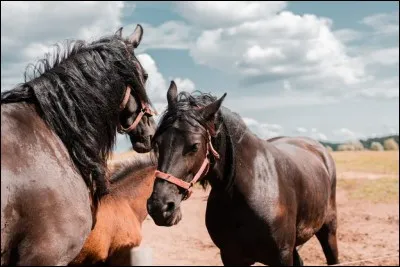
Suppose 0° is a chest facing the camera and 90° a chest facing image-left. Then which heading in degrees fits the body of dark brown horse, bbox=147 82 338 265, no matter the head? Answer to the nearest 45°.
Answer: approximately 45°

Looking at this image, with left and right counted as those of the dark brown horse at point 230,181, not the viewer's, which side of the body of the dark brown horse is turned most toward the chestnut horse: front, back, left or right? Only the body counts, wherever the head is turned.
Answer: right
